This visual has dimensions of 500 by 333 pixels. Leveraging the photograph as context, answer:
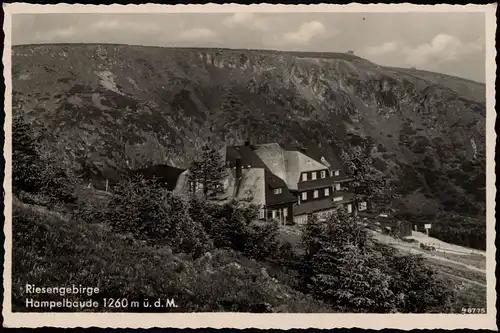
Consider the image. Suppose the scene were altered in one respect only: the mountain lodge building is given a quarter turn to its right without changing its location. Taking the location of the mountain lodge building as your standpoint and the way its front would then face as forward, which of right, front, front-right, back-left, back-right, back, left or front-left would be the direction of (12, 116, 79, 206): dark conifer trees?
front-right

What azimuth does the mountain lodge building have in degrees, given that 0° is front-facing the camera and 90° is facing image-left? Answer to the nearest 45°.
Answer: approximately 315°

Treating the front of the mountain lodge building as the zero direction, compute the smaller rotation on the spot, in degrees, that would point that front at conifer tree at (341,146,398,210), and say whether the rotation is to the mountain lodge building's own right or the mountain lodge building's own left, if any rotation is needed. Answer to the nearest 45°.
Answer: approximately 45° to the mountain lodge building's own left

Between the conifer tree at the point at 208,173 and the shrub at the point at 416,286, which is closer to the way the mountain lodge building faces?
the shrub

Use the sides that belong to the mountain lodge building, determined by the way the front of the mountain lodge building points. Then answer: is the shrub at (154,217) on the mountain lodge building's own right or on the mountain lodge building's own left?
on the mountain lodge building's own right

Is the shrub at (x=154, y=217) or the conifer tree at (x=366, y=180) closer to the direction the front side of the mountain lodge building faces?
the conifer tree
